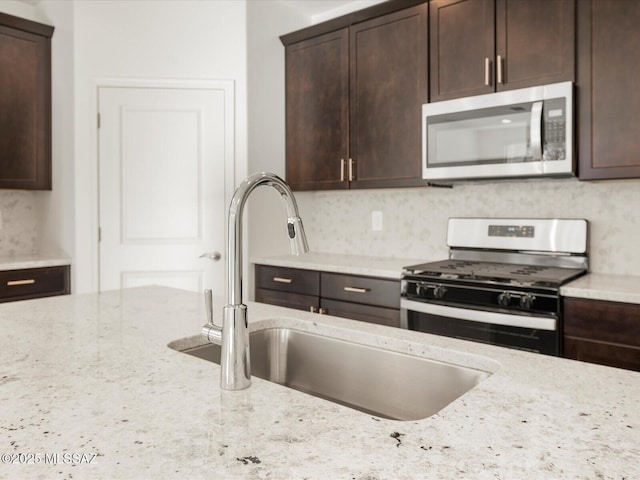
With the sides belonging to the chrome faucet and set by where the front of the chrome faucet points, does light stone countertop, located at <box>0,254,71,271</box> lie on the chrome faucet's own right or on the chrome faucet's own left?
on the chrome faucet's own left

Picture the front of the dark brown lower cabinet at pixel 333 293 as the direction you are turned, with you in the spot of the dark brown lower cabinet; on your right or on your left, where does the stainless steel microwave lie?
on your left

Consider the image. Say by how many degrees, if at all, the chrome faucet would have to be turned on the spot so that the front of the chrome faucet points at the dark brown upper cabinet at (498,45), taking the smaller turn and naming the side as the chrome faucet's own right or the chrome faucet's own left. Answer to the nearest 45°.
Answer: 0° — it already faces it

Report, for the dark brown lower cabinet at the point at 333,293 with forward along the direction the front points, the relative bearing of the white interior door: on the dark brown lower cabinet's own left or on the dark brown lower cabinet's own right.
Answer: on the dark brown lower cabinet's own right

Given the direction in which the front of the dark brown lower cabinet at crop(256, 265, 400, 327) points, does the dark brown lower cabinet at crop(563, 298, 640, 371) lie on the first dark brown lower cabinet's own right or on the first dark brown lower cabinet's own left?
on the first dark brown lower cabinet's own left

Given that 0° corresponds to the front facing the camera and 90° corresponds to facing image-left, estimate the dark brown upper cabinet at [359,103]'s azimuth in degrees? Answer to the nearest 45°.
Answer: approximately 45°

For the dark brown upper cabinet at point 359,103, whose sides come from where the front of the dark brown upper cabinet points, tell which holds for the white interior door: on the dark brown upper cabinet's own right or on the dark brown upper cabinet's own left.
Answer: on the dark brown upper cabinet's own right

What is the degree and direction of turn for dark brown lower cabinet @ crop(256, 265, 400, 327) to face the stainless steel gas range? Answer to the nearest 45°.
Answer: approximately 90° to its left

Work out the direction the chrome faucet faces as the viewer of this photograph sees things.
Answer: facing away from the viewer and to the right of the viewer

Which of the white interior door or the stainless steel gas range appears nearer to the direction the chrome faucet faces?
the stainless steel gas range

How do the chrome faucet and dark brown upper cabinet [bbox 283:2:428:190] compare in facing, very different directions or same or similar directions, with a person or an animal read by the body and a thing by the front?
very different directions
